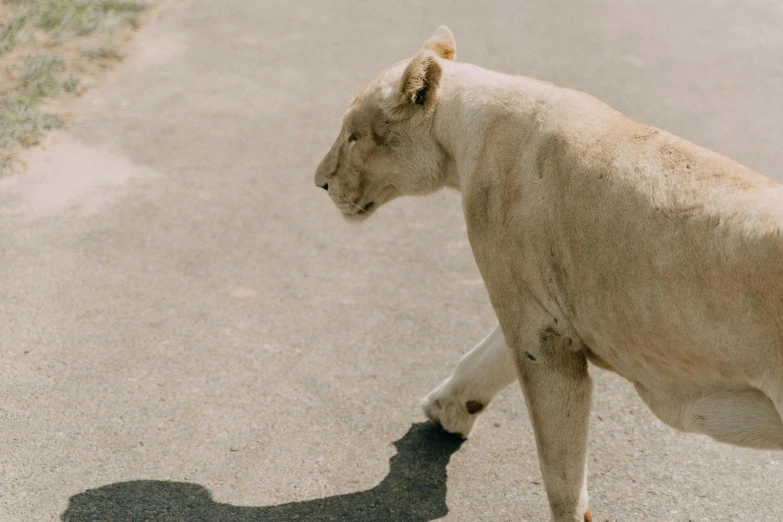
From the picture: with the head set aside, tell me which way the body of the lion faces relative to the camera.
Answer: to the viewer's left
